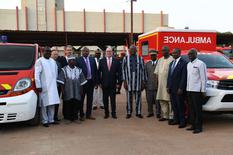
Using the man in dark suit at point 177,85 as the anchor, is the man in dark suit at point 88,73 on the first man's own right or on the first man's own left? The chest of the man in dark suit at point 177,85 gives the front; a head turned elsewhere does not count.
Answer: on the first man's own right

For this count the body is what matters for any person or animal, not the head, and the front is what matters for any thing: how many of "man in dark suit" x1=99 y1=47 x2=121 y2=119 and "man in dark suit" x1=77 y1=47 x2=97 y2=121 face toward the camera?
2

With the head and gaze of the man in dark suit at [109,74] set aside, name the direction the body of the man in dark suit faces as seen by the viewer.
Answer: toward the camera

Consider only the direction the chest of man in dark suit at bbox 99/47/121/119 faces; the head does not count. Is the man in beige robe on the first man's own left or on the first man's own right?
on the first man's own left

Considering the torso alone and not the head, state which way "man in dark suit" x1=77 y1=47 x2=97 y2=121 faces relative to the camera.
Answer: toward the camera

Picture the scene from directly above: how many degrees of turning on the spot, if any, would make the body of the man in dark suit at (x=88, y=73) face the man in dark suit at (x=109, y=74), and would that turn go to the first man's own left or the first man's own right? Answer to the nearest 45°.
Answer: approximately 90° to the first man's own left

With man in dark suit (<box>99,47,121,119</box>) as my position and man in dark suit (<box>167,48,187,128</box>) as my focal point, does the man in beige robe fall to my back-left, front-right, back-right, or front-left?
front-left

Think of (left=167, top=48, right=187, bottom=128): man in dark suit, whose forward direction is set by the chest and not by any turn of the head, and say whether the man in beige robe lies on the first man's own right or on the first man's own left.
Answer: on the first man's own right

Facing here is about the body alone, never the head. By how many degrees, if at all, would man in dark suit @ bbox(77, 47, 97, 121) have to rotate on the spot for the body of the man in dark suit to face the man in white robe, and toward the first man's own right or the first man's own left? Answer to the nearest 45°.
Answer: approximately 45° to the first man's own right

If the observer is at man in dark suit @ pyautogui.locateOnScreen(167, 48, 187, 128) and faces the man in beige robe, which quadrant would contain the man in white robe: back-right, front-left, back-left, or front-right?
front-left

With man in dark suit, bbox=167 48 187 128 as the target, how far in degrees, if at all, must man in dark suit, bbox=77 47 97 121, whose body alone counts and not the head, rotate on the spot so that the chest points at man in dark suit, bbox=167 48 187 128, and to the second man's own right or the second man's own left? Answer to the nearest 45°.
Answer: approximately 45° to the second man's own left

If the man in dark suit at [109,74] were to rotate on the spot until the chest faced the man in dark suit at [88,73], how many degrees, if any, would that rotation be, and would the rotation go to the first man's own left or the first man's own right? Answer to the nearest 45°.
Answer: approximately 90° to the first man's own right

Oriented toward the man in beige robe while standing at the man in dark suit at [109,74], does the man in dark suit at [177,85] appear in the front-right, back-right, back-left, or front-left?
front-right
